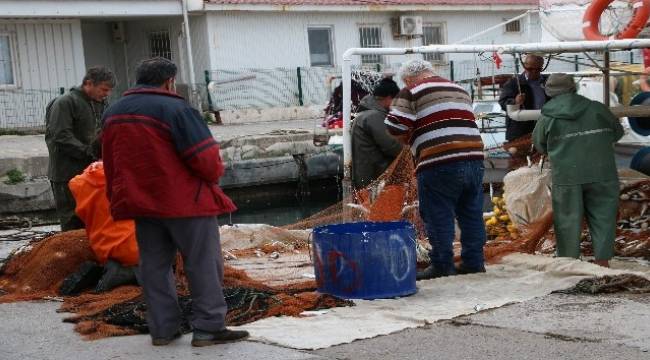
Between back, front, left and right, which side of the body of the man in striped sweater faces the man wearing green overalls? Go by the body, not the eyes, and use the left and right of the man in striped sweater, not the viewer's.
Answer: right

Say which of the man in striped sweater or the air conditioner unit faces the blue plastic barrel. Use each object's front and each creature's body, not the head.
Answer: the air conditioner unit

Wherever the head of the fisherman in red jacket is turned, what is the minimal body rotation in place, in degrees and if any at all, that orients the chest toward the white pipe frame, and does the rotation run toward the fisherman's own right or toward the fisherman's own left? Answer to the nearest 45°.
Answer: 0° — they already face it

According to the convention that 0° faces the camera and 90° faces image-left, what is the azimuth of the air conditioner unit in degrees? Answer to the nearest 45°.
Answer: approximately 0°

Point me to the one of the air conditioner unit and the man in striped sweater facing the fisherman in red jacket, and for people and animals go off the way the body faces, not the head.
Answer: the air conditioner unit

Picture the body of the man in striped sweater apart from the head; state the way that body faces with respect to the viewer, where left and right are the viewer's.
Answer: facing away from the viewer and to the left of the viewer

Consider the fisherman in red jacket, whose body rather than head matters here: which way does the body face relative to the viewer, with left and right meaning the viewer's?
facing away from the viewer and to the right of the viewer

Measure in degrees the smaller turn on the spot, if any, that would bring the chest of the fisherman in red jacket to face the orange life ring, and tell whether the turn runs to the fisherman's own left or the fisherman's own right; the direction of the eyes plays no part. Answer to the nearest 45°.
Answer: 0° — they already face it

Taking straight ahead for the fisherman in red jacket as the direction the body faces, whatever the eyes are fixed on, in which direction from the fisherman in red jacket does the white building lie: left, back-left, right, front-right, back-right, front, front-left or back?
front-left

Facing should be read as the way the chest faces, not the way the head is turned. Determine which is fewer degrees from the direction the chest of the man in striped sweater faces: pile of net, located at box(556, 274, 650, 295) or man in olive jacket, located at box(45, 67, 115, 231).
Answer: the man in olive jacket

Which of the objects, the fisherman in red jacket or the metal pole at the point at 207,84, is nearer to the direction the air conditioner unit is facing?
the fisherman in red jacket
